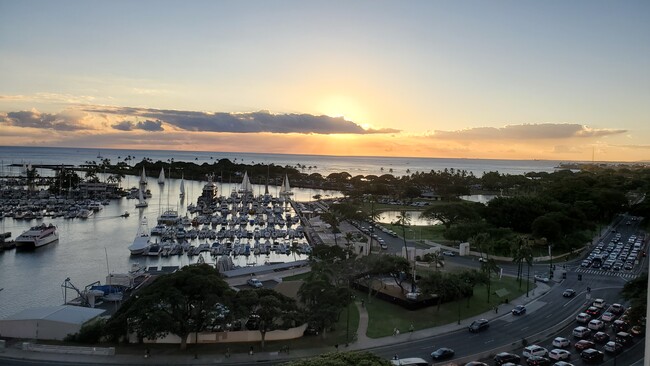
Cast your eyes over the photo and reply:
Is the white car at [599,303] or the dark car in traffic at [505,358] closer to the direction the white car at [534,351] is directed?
the white car

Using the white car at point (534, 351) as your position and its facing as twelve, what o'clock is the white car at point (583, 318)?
the white car at point (583, 318) is roughly at 11 o'clock from the white car at point (534, 351).

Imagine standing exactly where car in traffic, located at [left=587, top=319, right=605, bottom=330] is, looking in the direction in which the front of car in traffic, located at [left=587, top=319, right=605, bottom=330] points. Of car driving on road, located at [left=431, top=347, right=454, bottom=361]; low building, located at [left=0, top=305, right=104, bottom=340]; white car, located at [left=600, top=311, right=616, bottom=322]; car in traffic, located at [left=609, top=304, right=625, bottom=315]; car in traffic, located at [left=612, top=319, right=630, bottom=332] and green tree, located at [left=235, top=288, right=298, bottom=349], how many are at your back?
3

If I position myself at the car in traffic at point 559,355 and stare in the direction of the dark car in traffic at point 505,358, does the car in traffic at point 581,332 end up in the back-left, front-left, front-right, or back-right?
back-right

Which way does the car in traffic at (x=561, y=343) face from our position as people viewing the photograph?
facing away from the viewer and to the right of the viewer

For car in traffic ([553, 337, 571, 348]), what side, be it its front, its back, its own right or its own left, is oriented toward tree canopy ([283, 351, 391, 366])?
back

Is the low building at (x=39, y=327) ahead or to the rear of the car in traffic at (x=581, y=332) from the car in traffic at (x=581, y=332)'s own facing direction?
to the rear

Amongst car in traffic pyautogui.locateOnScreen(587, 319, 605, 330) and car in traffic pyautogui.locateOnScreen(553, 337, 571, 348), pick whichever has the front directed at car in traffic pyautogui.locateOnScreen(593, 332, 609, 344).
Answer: car in traffic pyautogui.locateOnScreen(553, 337, 571, 348)

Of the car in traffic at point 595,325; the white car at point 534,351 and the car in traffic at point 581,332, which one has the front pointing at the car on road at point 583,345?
the white car

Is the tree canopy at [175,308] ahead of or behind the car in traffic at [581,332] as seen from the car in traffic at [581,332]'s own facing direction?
behind

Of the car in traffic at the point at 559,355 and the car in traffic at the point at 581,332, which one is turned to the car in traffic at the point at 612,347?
the car in traffic at the point at 559,355

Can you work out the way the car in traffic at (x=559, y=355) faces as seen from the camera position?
facing away from the viewer and to the right of the viewer

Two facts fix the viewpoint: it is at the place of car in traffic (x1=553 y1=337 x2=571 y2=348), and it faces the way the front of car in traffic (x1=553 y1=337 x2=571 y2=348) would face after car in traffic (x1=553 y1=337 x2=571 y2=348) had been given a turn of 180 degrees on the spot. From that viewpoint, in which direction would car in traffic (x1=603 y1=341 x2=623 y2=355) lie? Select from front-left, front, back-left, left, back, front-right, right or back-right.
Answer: back-left

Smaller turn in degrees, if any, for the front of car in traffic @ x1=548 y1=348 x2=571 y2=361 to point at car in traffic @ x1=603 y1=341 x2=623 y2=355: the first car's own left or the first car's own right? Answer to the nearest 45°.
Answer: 0° — it already faces it
